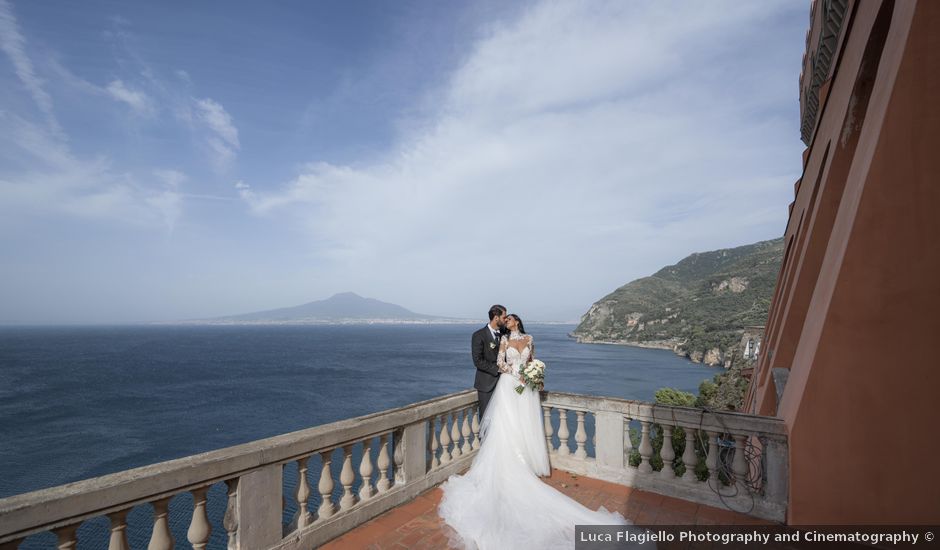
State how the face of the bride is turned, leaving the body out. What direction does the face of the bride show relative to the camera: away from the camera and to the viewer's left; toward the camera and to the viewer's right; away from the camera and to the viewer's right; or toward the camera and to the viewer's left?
toward the camera and to the viewer's left

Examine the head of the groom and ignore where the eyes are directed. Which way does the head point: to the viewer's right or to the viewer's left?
to the viewer's right

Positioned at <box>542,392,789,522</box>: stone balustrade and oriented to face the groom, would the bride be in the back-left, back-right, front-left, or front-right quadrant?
front-left

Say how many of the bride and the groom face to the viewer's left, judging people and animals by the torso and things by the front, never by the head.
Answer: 0

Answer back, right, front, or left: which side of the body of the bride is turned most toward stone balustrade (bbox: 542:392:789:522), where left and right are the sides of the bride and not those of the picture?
left

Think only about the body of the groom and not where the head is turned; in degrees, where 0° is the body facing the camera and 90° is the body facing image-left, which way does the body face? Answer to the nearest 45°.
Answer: approximately 315°

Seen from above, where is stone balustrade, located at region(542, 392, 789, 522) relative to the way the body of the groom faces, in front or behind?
in front

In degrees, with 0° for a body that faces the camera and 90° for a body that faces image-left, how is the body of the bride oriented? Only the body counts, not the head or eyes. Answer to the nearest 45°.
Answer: approximately 0°
